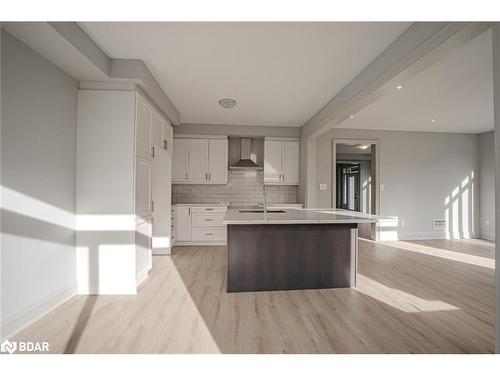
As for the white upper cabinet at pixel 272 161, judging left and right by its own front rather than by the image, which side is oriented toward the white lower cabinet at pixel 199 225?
right

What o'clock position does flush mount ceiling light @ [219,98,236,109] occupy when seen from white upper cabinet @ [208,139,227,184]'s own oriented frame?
The flush mount ceiling light is roughly at 12 o'clock from the white upper cabinet.

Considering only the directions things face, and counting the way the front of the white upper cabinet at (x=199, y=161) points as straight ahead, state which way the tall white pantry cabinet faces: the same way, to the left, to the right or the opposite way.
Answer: to the left

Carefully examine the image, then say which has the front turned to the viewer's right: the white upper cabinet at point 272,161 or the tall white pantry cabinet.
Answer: the tall white pantry cabinet

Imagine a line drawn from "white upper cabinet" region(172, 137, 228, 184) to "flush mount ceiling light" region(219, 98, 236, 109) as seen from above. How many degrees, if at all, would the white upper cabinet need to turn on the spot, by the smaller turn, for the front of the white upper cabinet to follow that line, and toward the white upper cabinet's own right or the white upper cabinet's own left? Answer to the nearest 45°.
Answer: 0° — it already faces it

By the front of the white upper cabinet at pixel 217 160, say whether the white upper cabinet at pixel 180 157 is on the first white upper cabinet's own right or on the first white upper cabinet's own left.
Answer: on the first white upper cabinet's own right

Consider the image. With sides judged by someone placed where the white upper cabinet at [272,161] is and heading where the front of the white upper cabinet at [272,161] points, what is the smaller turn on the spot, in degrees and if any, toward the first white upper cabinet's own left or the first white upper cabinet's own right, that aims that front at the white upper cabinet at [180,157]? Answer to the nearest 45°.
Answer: approximately 90° to the first white upper cabinet's own right

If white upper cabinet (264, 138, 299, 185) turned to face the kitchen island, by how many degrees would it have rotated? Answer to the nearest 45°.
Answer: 0° — it already faces it

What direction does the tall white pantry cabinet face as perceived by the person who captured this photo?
facing to the right of the viewer
